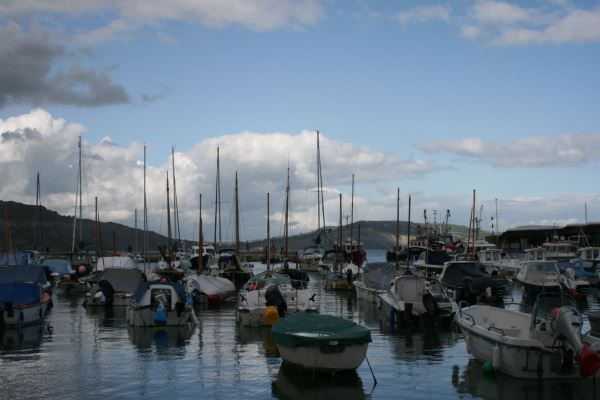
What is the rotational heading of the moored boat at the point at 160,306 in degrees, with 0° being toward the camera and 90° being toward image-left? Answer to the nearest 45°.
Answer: approximately 180°

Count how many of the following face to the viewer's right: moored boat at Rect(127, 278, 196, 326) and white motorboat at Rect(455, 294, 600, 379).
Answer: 0

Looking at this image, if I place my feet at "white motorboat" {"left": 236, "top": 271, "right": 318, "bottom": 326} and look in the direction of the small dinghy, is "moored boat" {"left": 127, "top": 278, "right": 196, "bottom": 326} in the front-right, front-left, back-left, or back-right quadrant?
back-right

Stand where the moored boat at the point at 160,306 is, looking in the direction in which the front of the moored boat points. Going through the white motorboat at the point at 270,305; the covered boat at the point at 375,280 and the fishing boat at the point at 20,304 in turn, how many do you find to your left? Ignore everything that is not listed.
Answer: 1

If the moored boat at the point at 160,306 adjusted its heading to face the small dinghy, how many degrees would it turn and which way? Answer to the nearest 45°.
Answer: approximately 180°

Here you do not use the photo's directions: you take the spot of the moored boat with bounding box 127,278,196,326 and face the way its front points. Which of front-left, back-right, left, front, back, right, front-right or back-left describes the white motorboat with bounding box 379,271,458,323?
right

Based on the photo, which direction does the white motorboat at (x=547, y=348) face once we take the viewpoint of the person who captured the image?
facing away from the viewer and to the left of the viewer

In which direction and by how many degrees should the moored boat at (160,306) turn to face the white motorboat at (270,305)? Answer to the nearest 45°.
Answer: approximately 90° to its right

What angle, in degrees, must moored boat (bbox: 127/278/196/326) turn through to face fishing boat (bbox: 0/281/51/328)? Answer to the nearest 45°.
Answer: approximately 90° to its left

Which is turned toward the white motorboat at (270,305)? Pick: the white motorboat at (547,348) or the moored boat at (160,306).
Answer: the white motorboat at (547,348)

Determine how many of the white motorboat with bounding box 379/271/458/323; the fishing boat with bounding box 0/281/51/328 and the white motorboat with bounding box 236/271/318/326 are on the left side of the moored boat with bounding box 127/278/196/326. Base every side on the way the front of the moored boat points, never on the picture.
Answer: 1
